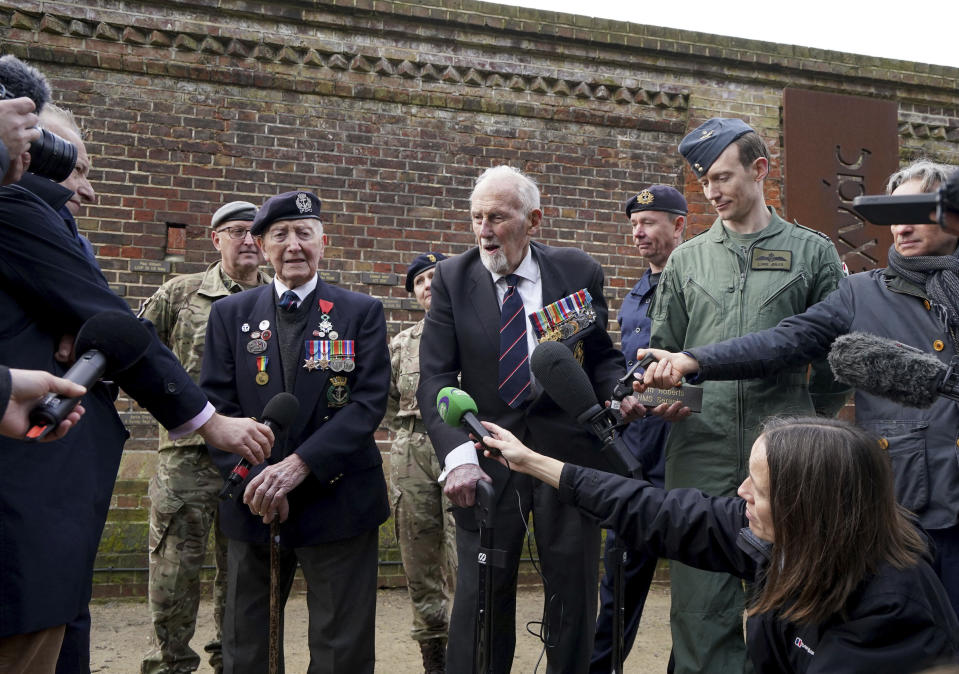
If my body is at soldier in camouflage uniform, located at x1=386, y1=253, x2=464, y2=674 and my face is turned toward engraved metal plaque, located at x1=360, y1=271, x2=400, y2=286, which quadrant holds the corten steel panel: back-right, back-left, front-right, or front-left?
front-right

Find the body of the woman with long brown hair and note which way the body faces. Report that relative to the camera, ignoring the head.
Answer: to the viewer's left

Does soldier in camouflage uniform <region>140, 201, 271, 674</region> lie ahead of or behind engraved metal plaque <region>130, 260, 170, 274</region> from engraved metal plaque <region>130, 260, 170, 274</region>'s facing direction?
ahead

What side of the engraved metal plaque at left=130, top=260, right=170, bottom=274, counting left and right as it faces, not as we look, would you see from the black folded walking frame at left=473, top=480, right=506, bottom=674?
front

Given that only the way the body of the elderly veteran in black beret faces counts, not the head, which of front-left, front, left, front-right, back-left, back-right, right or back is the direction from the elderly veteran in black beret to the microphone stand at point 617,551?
front-left

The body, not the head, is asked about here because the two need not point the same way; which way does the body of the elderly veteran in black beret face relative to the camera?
toward the camera

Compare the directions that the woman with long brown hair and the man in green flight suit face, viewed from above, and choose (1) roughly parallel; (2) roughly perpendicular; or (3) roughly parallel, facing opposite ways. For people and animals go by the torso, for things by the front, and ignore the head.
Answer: roughly perpendicular

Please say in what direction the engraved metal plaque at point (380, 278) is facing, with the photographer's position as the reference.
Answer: facing the viewer

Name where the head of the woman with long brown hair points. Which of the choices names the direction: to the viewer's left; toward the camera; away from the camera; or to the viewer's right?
to the viewer's left

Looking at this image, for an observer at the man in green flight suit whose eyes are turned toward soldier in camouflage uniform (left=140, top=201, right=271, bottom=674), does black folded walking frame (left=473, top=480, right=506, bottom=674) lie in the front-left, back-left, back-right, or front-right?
front-left

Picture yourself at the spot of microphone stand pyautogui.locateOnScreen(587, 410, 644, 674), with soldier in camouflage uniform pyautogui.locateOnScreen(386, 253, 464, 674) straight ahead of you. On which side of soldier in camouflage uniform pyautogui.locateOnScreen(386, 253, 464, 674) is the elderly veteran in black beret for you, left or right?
left

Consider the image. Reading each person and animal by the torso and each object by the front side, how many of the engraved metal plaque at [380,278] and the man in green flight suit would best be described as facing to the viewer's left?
0

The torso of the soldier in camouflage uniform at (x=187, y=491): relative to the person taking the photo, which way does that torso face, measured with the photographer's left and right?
facing the viewer and to the right of the viewer
